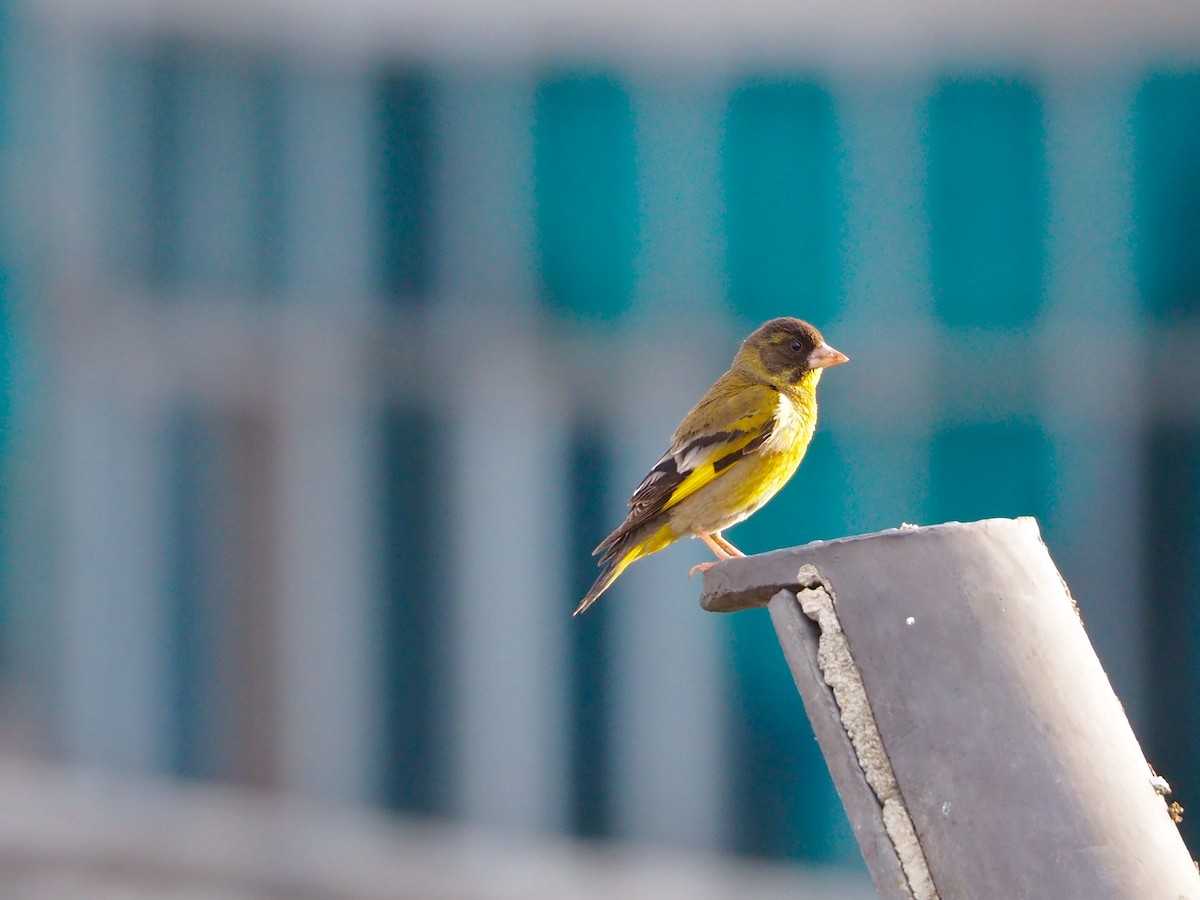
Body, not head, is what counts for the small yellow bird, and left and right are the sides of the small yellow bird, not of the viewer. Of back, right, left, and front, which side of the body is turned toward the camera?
right
